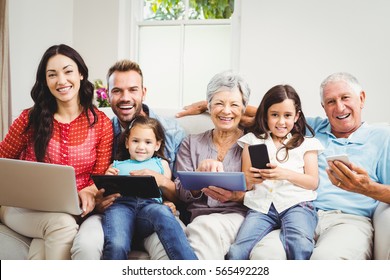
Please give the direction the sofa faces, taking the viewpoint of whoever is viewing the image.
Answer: facing the viewer

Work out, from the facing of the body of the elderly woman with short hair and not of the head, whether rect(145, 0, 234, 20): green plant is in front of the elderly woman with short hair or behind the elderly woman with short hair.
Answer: behind

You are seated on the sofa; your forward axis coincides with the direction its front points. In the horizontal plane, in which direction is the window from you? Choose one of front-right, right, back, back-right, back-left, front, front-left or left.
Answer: back

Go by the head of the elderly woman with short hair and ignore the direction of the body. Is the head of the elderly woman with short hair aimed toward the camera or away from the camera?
toward the camera

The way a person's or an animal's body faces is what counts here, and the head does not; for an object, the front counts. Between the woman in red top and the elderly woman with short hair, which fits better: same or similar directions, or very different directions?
same or similar directions

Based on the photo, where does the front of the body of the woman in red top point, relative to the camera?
toward the camera

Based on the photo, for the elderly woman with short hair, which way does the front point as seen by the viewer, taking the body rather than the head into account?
toward the camera

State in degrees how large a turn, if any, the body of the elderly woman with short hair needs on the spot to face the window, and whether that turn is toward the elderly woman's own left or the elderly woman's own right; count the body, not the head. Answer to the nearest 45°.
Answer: approximately 180°
